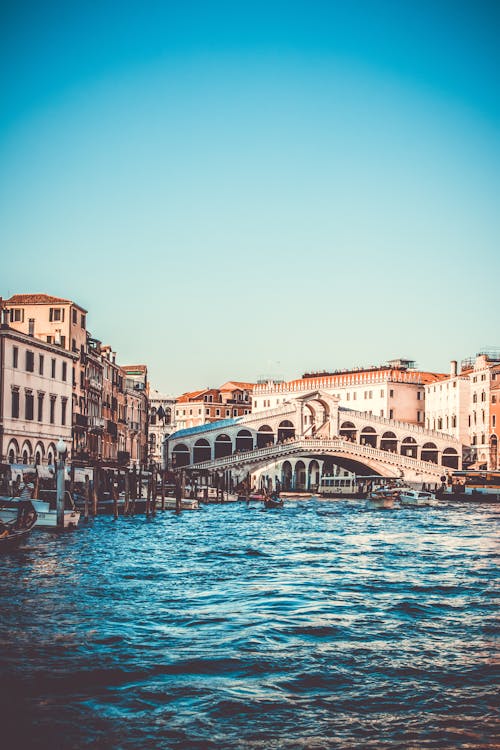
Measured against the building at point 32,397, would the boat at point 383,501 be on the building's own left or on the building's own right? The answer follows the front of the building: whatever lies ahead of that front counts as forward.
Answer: on the building's own left

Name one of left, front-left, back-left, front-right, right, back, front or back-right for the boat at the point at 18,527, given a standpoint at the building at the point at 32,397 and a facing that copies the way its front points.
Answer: front-right

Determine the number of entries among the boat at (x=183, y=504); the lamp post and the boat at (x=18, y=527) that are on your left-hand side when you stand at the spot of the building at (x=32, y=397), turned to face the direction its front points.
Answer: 1

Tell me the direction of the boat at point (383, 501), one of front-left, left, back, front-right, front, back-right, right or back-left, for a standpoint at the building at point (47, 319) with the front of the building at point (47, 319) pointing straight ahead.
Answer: front-left

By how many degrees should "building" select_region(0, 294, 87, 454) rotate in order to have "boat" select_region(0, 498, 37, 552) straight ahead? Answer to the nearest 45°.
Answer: approximately 45° to its right

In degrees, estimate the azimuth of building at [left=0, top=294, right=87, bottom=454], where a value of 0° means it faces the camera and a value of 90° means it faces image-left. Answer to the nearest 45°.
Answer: approximately 315°
